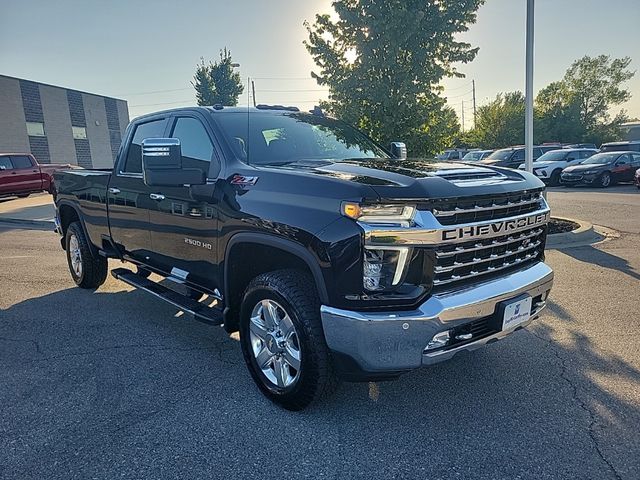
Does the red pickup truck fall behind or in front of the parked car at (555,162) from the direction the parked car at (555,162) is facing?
in front

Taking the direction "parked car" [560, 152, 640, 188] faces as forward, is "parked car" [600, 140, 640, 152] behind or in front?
behind

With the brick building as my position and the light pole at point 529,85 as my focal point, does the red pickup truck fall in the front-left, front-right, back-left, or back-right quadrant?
front-right

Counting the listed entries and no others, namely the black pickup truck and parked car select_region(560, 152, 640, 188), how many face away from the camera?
0

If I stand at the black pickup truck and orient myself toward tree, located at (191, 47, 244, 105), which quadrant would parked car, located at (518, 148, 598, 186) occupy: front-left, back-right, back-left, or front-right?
front-right

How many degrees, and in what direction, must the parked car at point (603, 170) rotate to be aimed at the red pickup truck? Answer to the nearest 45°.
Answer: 0° — it already faces it

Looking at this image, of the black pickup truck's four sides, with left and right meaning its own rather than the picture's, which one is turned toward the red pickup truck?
back

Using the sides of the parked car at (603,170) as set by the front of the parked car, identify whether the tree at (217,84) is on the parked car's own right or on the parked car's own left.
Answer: on the parked car's own right

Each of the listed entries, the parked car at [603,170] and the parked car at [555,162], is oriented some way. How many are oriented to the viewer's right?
0

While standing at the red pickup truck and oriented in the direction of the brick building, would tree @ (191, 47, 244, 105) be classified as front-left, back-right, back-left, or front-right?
front-right

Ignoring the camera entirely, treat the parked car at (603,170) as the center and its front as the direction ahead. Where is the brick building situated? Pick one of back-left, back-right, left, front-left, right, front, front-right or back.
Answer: front-right

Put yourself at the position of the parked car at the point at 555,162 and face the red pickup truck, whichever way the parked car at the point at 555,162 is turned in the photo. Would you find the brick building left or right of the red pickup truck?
right

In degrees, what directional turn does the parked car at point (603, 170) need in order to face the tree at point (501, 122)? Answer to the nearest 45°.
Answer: approximately 135° to its right

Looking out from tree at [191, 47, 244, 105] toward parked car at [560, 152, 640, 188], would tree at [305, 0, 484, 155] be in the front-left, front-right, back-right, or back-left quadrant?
front-right

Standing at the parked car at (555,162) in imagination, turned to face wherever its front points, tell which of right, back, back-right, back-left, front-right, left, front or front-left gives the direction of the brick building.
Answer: front-right

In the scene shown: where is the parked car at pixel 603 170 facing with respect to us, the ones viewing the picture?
facing the viewer and to the left of the viewer
